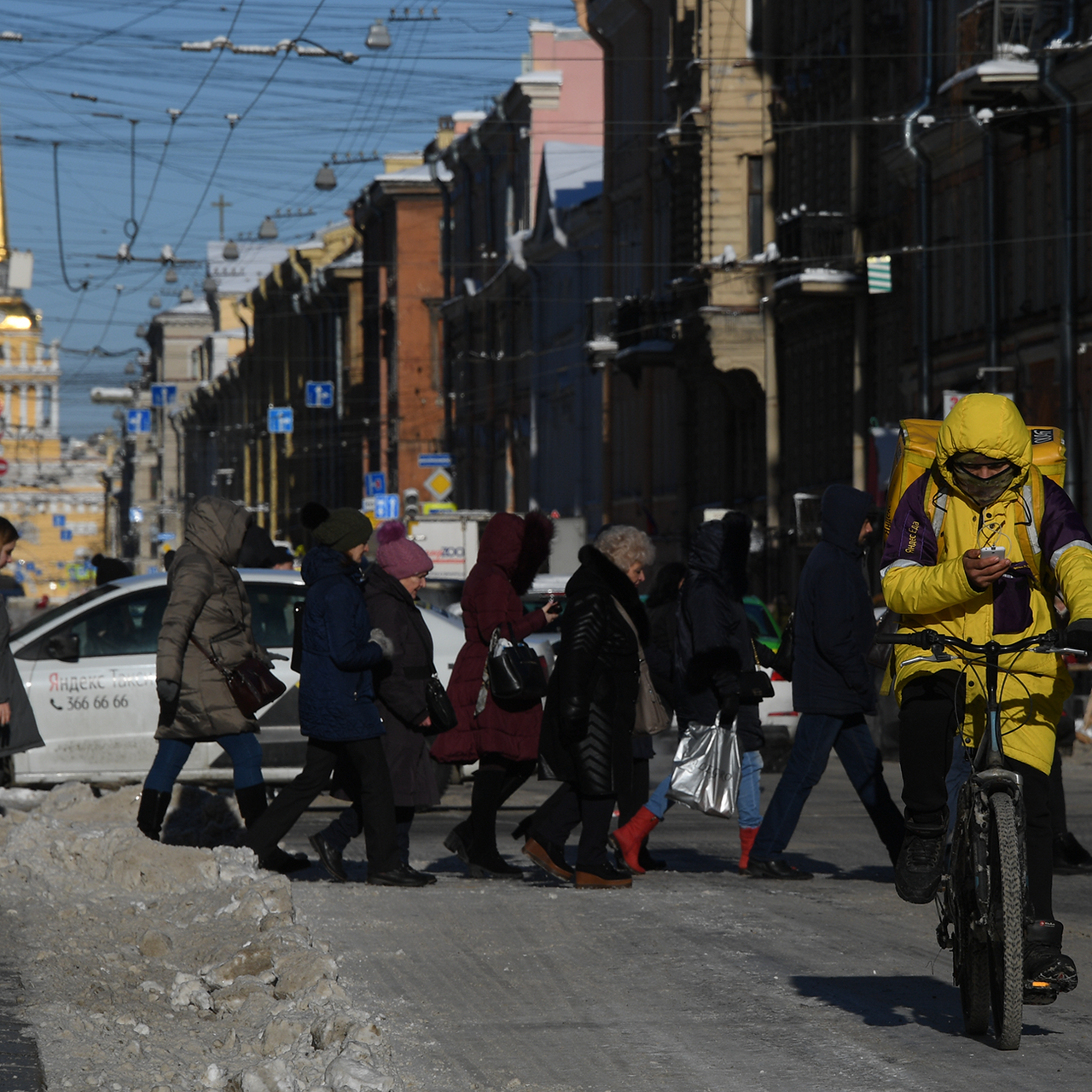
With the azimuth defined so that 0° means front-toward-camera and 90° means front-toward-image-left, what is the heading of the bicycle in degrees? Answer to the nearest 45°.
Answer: approximately 0°

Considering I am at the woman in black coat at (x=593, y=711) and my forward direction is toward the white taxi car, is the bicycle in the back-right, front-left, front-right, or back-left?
back-left

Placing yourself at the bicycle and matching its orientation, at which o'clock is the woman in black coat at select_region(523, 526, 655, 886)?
The woman in black coat is roughly at 5 o'clock from the bicycle.

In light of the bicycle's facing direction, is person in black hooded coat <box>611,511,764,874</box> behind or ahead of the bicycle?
behind

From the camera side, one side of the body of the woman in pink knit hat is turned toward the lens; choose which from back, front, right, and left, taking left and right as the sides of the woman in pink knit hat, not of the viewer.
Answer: right

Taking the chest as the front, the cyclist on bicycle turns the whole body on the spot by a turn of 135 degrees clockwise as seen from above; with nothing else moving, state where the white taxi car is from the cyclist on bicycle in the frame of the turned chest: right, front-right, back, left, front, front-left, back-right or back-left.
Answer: front

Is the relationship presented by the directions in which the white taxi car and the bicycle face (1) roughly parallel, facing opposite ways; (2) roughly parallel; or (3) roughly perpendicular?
roughly perpendicular

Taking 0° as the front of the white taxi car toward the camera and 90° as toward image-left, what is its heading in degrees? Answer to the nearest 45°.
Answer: approximately 90°
